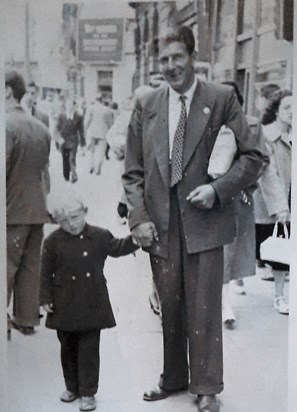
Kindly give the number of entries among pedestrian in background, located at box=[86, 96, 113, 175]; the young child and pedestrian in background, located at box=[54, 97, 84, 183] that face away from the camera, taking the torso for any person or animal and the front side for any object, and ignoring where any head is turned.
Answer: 1

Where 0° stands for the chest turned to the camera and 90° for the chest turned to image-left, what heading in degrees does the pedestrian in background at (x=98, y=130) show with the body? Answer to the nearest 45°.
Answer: approximately 180°

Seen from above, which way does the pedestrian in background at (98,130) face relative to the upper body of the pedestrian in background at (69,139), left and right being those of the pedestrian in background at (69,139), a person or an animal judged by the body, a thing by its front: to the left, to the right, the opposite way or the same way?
the opposite way

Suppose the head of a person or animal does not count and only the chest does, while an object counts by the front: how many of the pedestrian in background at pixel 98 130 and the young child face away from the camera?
1

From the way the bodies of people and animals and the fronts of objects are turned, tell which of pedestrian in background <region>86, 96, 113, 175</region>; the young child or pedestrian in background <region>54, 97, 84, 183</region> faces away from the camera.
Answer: pedestrian in background <region>86, 96, 113, 175</region>

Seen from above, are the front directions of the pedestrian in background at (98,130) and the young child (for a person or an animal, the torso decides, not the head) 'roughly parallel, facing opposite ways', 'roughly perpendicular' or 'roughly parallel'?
roughly parallel, facing opposite ways

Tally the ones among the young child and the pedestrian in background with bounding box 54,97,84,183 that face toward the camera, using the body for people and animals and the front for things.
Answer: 2

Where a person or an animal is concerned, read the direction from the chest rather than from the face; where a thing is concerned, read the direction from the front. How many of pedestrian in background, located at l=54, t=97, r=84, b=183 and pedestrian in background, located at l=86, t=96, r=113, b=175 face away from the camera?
1

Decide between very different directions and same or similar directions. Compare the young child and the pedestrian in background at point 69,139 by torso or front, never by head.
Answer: same or similar directions

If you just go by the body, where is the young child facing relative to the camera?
toward the camera
